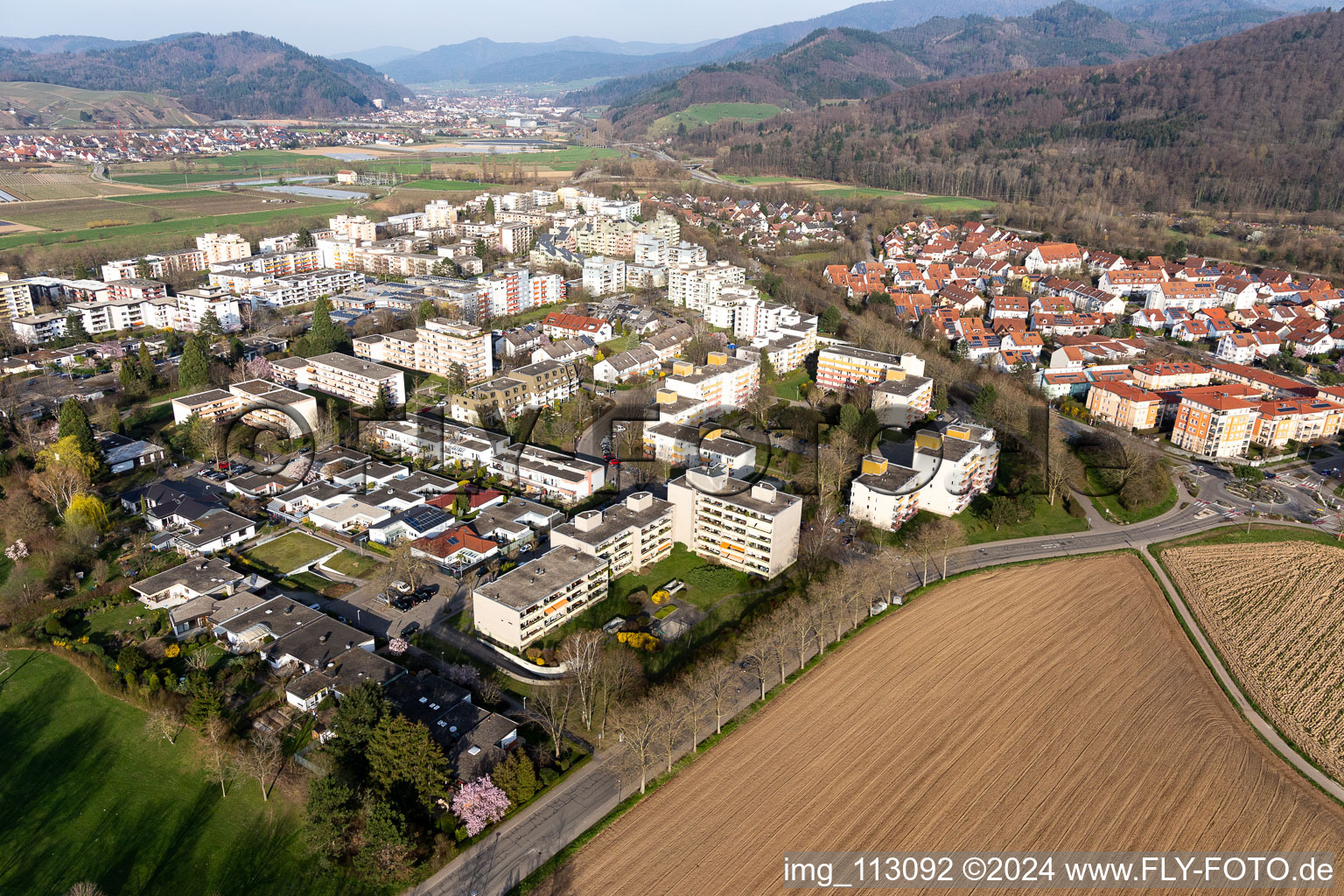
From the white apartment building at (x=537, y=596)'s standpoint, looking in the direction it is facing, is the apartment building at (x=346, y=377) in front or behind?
behind

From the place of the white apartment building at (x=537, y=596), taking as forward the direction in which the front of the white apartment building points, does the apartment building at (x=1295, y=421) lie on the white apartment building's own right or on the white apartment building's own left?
on the white apartment building's own left

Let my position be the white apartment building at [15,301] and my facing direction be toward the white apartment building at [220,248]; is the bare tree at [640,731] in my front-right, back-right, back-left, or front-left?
back-right

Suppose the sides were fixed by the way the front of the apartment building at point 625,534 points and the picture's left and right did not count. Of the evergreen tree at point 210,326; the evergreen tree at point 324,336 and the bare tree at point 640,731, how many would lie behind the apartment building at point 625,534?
2
